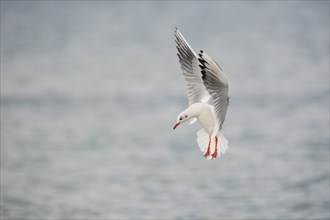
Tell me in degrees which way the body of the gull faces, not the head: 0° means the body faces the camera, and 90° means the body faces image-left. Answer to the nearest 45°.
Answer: approximately 45°
